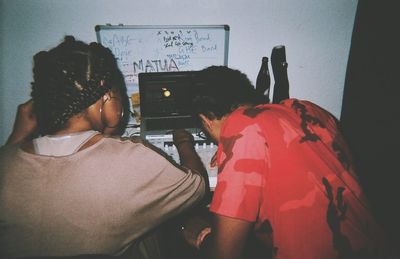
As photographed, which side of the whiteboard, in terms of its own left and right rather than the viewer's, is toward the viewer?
front

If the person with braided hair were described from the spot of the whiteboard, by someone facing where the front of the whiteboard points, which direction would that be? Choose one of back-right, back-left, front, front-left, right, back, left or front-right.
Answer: front

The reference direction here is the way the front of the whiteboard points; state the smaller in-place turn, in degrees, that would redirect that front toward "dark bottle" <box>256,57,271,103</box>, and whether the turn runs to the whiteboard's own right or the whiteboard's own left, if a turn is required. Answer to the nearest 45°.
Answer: approximately 90° to the whiteboard's own left

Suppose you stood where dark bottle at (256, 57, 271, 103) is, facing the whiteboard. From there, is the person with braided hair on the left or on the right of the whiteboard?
left

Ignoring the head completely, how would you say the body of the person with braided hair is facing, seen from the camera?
away from the camera

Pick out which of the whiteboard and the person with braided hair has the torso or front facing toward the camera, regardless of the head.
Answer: the whiteboard

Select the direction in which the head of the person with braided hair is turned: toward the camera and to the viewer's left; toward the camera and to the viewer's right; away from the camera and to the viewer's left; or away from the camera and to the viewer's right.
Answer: away from the camera and to the viewer's right

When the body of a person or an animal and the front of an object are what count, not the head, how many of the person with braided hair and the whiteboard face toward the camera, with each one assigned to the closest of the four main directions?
1

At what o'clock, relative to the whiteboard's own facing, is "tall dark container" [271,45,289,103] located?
The tall dark container is roughly at 9 o'clock from the whiteboard.

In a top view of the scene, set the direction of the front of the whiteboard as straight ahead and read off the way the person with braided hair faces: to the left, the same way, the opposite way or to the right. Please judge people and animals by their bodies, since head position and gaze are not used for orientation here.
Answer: the opposite way

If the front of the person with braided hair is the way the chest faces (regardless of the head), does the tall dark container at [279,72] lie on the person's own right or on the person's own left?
on the person's own right
